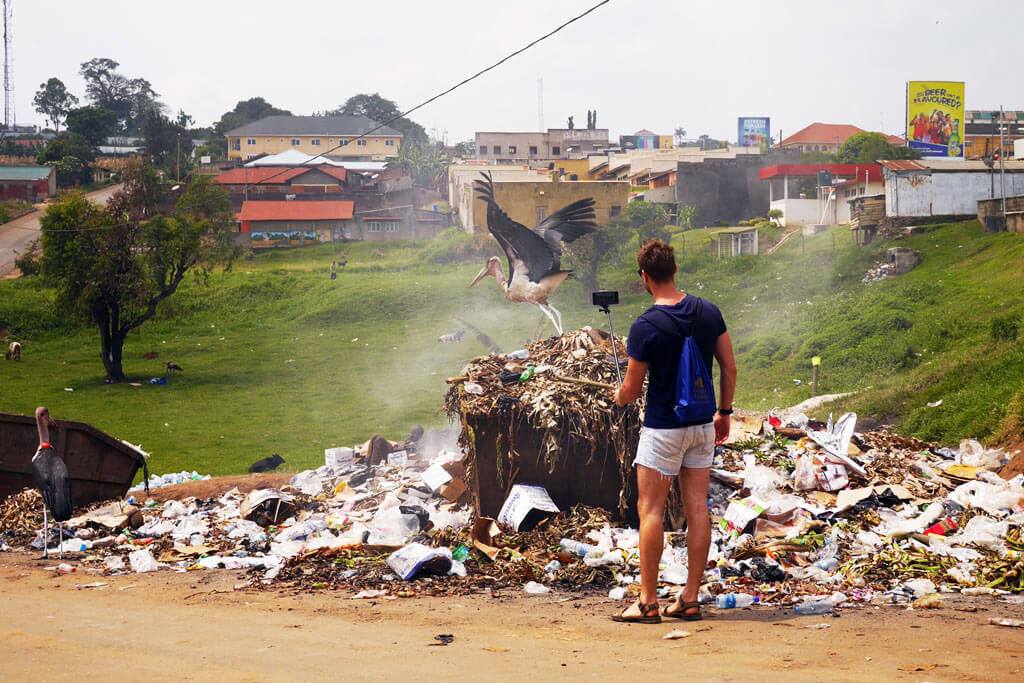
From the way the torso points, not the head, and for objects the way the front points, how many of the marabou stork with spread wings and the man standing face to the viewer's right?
0

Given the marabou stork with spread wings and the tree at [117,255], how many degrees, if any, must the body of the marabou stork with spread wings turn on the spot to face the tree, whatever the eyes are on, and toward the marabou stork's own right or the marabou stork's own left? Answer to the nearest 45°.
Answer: approximately 45° to the marabou stork's own right

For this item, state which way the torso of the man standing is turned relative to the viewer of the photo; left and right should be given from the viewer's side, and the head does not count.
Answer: facing away from the viewer and to the left of the viewer

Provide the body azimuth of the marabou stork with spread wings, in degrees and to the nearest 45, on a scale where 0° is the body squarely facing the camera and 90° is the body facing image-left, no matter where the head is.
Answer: approximately 90°

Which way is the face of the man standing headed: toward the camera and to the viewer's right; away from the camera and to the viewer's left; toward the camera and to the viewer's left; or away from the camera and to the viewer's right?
away from the camera and to the viewer's left

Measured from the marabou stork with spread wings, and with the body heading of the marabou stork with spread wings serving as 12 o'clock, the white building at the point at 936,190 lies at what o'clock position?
The white building is roughly at 4 o'clock from the marabou stork with spread wings.

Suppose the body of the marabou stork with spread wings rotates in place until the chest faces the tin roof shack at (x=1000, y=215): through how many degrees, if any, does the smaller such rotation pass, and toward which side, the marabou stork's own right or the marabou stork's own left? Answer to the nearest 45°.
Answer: approximately 135° to the marabou stork's own right

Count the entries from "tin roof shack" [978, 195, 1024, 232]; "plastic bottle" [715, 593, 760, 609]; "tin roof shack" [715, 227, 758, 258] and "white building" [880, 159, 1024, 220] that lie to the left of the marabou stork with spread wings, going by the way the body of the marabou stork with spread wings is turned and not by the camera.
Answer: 1

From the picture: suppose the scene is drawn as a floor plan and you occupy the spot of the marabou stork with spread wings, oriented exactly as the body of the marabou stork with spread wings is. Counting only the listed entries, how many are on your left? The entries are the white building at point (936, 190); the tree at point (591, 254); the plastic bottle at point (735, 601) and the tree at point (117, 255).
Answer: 1

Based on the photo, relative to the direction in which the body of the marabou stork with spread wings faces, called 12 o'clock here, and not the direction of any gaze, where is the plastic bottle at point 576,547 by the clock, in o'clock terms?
The plastic bottle is roughly at 9 o'clock from the marabou stork with spread wings.

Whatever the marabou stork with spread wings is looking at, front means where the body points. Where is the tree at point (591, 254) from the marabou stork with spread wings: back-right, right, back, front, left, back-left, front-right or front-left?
right

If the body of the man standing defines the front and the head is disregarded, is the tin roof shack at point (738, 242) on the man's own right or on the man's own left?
on the man's own right
